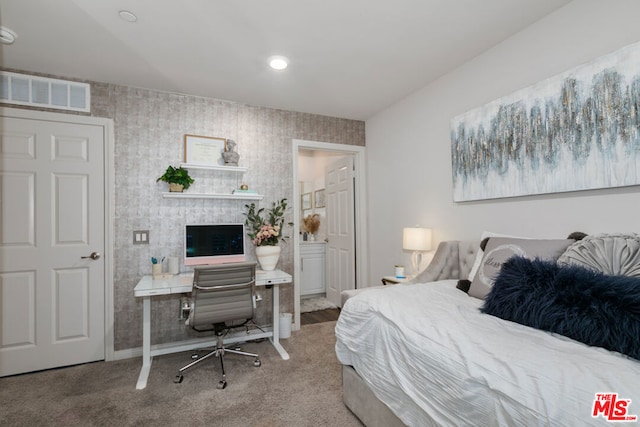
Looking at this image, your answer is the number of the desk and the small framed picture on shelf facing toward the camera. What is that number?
2

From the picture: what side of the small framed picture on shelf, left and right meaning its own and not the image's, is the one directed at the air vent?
right

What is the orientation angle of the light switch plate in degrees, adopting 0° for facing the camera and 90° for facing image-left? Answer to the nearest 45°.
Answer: approximately 0°

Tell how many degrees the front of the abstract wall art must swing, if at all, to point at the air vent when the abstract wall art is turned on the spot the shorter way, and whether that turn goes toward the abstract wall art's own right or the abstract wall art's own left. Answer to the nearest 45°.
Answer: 0° — it already faces it

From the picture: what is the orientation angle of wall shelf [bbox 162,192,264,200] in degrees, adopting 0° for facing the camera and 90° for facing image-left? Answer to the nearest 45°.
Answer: approximately 0°

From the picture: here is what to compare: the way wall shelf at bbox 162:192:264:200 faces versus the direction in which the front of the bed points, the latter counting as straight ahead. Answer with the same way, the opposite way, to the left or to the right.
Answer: to the left
